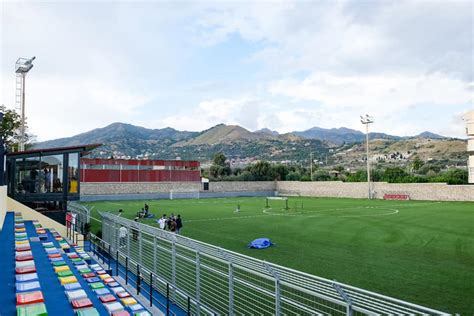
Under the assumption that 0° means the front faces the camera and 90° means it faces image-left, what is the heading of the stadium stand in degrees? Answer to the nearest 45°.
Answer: approximately 270°

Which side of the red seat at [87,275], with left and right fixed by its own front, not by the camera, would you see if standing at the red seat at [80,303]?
right

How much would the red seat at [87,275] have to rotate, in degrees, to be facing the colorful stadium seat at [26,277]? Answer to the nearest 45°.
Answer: approximately 135° to its right

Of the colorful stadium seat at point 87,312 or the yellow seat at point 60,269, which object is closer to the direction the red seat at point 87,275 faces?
the colorful stadium seat

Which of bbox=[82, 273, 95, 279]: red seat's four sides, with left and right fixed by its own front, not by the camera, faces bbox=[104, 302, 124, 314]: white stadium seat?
right

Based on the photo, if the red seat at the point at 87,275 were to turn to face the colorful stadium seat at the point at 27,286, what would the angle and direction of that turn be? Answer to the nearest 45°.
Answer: approximately 135° to its right

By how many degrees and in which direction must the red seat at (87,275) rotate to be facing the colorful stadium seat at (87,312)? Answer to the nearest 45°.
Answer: approximately 90° to its right

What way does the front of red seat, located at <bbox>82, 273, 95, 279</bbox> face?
to the viewer's right

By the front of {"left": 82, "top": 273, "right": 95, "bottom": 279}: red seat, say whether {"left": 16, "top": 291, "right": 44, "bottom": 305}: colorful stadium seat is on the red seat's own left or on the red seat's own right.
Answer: on the red seat's own right
